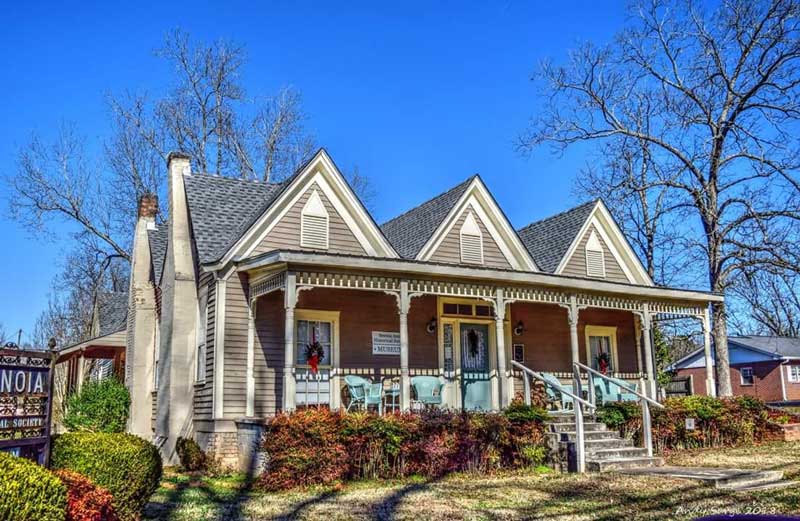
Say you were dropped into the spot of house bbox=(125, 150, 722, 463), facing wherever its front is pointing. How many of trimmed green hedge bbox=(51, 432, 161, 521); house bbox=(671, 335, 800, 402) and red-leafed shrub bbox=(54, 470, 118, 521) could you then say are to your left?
1

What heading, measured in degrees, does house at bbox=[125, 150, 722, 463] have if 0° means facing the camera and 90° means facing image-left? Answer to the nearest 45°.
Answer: approximately 315°

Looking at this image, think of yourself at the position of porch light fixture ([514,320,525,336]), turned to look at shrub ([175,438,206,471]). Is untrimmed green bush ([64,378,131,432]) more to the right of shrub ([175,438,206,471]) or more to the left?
right

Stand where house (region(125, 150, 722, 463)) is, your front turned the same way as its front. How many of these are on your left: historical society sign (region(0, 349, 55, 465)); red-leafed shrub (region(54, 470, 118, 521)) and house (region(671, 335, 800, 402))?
1

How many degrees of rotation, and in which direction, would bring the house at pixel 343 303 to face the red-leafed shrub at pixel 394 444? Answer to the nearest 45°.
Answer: approximately 45° to its right

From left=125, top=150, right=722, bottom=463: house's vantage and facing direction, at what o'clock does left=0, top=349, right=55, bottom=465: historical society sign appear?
The historical society sign is roughly at 2 o'clock from the house.

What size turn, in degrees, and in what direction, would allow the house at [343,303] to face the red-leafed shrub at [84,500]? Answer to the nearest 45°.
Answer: approximately 45° to its right

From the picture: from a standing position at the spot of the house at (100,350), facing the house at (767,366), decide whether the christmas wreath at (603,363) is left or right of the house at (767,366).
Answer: right

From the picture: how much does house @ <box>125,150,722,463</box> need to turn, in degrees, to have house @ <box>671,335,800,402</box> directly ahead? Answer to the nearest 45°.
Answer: approximately 90° to its left

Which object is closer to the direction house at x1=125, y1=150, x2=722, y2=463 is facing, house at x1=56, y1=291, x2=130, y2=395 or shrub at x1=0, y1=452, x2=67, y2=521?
the shrub

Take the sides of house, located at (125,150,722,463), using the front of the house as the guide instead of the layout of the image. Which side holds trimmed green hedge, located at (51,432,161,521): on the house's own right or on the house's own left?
on the house's own right
